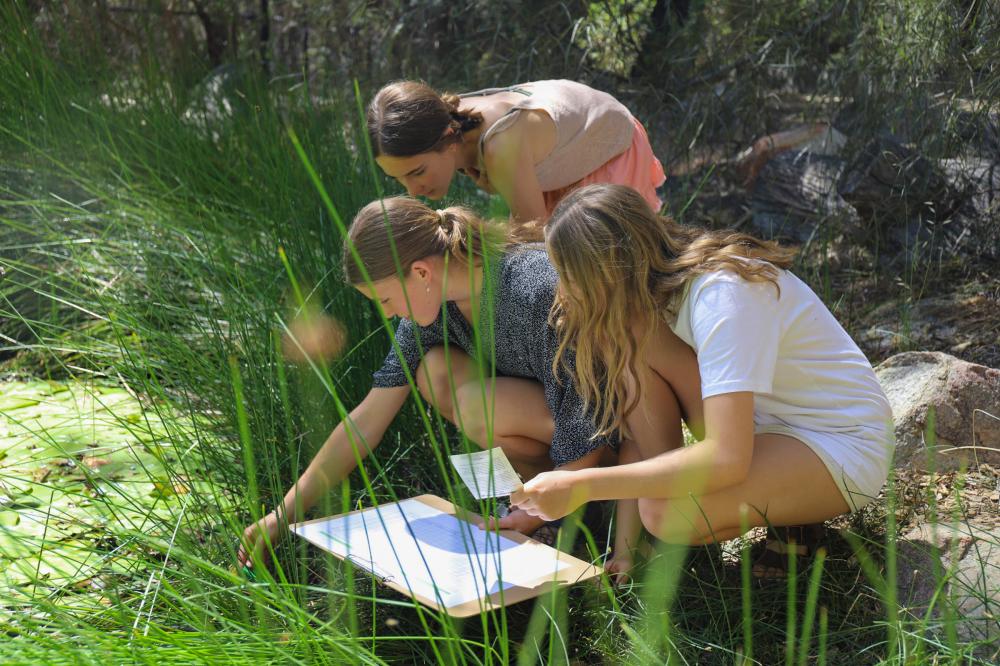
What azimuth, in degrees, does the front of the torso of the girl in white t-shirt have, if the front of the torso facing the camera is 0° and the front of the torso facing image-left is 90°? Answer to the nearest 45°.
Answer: approximately 90°

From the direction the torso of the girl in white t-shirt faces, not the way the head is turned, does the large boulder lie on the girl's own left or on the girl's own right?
on the girl's own right
